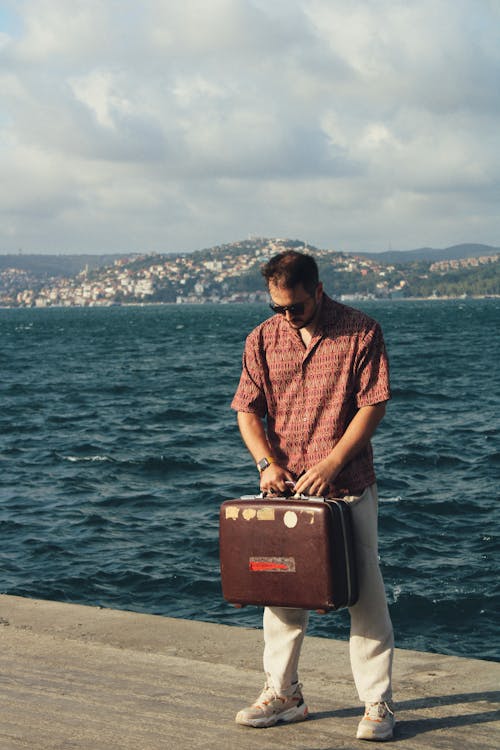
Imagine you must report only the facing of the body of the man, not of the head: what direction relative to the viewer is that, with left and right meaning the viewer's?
facing the viewer and to the left of the viewer

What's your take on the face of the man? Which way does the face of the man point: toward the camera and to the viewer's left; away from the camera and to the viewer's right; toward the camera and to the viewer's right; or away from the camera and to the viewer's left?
toward the camera and to the viewer's left
